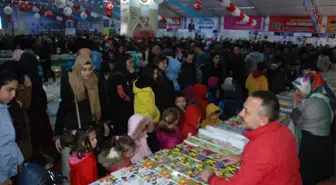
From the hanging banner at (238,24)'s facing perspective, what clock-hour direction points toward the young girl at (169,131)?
The young girl is roughly at 12 o'clock from the hanging banner.

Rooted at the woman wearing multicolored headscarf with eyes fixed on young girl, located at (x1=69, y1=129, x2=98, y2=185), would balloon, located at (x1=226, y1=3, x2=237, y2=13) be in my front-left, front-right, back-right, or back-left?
back-right

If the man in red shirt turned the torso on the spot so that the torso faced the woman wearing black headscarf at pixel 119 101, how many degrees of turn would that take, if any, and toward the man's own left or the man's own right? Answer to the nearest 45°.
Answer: approximately 45° to the man's own right

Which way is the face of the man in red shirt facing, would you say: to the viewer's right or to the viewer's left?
to the viewer's left

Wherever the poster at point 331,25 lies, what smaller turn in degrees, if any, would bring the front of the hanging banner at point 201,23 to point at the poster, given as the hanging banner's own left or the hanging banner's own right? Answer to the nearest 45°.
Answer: approximately 45° to the hanging banner's own left

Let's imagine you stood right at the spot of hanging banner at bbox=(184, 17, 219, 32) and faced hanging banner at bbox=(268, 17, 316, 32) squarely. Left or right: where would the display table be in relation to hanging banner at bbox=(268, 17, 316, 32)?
right

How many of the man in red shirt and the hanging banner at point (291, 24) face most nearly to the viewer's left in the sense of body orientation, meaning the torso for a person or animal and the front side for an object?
1

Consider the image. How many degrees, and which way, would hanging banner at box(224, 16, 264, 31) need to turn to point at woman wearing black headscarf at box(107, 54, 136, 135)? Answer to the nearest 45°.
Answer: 0° — it already faces them

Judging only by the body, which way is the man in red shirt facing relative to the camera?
to the viewer's left

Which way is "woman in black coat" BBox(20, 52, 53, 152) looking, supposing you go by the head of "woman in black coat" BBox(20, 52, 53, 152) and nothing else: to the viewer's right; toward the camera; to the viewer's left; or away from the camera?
away from the camera

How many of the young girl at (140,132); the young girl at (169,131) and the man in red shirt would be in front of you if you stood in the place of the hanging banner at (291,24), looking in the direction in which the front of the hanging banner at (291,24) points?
3
